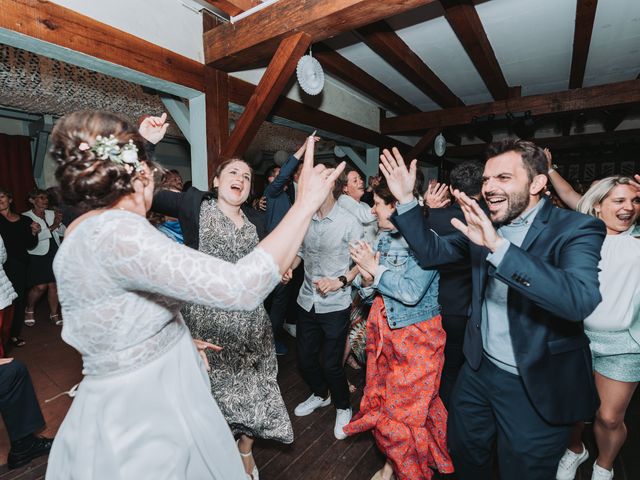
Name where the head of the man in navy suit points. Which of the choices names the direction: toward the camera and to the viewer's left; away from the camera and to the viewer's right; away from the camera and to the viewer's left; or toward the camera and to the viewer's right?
toward the camera and to the viewer's left

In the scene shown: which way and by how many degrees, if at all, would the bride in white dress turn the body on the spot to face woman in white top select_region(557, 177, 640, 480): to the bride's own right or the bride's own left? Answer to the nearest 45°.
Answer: approximately 45° to the bride's own right

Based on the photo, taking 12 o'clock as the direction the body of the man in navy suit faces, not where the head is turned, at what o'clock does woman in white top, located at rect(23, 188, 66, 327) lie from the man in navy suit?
The woman in white top is roughly at 2 o'clock from the man in navy suit.

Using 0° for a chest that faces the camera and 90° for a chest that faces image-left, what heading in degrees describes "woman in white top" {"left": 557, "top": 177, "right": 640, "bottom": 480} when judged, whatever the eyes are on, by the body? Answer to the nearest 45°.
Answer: approximately 45°

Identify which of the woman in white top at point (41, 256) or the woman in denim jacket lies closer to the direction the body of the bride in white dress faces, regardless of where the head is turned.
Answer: the woman in denim jacket

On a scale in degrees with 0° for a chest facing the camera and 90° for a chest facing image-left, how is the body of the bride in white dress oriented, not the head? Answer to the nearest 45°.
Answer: approximately 225°

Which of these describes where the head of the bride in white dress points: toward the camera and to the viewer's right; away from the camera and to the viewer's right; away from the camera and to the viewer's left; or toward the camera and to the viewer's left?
away from the camera and to the viewer's right
